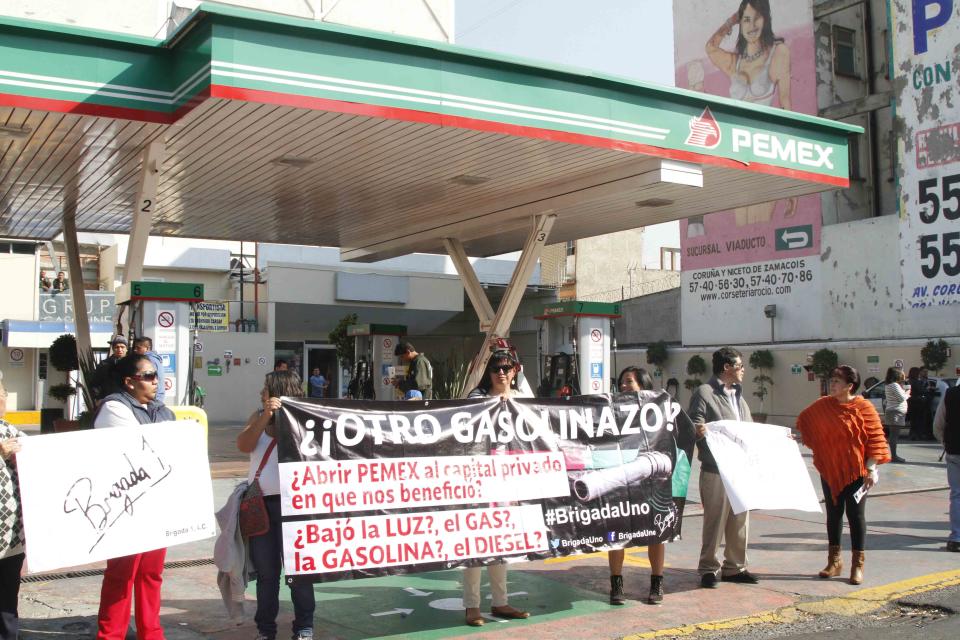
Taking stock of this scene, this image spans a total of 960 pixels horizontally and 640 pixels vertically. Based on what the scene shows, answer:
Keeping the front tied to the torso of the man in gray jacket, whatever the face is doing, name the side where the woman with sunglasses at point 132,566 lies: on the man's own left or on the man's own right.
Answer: on the man's own right

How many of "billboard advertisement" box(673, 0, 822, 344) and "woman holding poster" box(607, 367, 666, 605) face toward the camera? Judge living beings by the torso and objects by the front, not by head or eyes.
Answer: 2

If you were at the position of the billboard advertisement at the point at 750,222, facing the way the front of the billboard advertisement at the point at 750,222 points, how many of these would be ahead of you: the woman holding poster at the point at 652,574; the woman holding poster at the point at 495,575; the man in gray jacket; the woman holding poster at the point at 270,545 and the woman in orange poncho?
5

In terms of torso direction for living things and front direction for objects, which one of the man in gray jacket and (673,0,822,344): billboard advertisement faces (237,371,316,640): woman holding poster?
the billboard advertisement

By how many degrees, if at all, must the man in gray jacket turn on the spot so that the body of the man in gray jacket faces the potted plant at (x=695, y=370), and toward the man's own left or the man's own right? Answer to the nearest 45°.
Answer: approximately 135° to the man's own left

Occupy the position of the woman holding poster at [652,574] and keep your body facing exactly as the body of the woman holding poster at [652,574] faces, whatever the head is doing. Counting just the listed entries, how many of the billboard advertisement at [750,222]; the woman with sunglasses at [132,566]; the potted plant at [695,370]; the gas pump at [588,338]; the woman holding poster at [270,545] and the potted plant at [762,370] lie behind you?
4

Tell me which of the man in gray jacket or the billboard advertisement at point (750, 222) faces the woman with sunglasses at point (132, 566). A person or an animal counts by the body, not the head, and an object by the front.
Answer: the billboard advertisement

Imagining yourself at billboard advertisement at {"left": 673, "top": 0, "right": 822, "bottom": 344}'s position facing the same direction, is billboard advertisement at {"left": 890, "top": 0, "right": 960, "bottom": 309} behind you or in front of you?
in front
